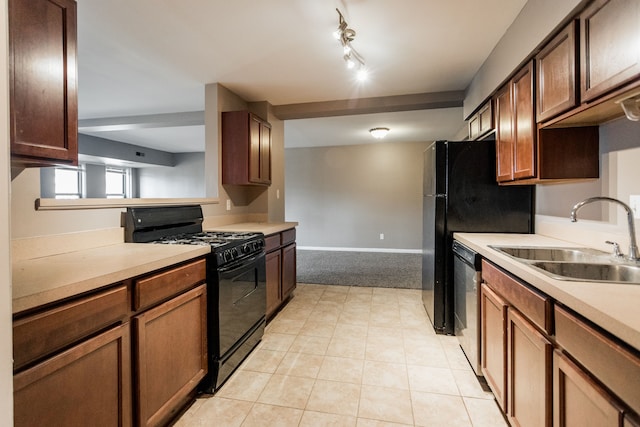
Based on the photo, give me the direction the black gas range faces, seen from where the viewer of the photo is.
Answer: facing the viewer and to the right of the viewer

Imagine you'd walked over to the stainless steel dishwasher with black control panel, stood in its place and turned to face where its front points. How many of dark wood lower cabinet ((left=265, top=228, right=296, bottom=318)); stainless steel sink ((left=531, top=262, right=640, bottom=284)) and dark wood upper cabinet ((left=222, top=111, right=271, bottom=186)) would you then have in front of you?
2

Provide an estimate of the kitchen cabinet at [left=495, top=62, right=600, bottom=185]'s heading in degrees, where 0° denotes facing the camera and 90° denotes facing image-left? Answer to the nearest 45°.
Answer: approximately 45°

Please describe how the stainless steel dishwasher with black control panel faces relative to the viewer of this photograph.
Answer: facing to the left of the viewer

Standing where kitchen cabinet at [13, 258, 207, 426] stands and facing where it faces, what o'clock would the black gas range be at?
The black gas range is roughly at 9 o'clock from the kitchen cabinet.

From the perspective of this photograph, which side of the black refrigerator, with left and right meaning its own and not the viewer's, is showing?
left

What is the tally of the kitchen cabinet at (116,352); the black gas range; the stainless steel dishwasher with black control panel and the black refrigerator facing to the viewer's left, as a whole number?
2

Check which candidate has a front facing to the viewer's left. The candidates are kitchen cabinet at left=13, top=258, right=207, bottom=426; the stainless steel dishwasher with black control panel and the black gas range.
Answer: the stainless steel dishwasher with black control panel

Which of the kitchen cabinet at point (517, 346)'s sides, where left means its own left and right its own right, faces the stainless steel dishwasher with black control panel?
right

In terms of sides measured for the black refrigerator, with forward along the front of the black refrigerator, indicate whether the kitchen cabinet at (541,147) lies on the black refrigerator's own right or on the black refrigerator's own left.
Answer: on the black refrigerator's own left

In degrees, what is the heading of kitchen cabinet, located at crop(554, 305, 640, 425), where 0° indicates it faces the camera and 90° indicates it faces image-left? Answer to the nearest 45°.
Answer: approximately 45°

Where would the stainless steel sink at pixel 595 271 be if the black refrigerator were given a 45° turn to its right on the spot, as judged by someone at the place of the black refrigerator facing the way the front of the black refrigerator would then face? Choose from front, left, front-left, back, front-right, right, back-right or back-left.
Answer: back

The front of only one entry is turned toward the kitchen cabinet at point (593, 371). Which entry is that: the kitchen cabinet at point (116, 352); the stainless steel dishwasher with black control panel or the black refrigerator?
the kitchen cabinet at point (116, 352)
